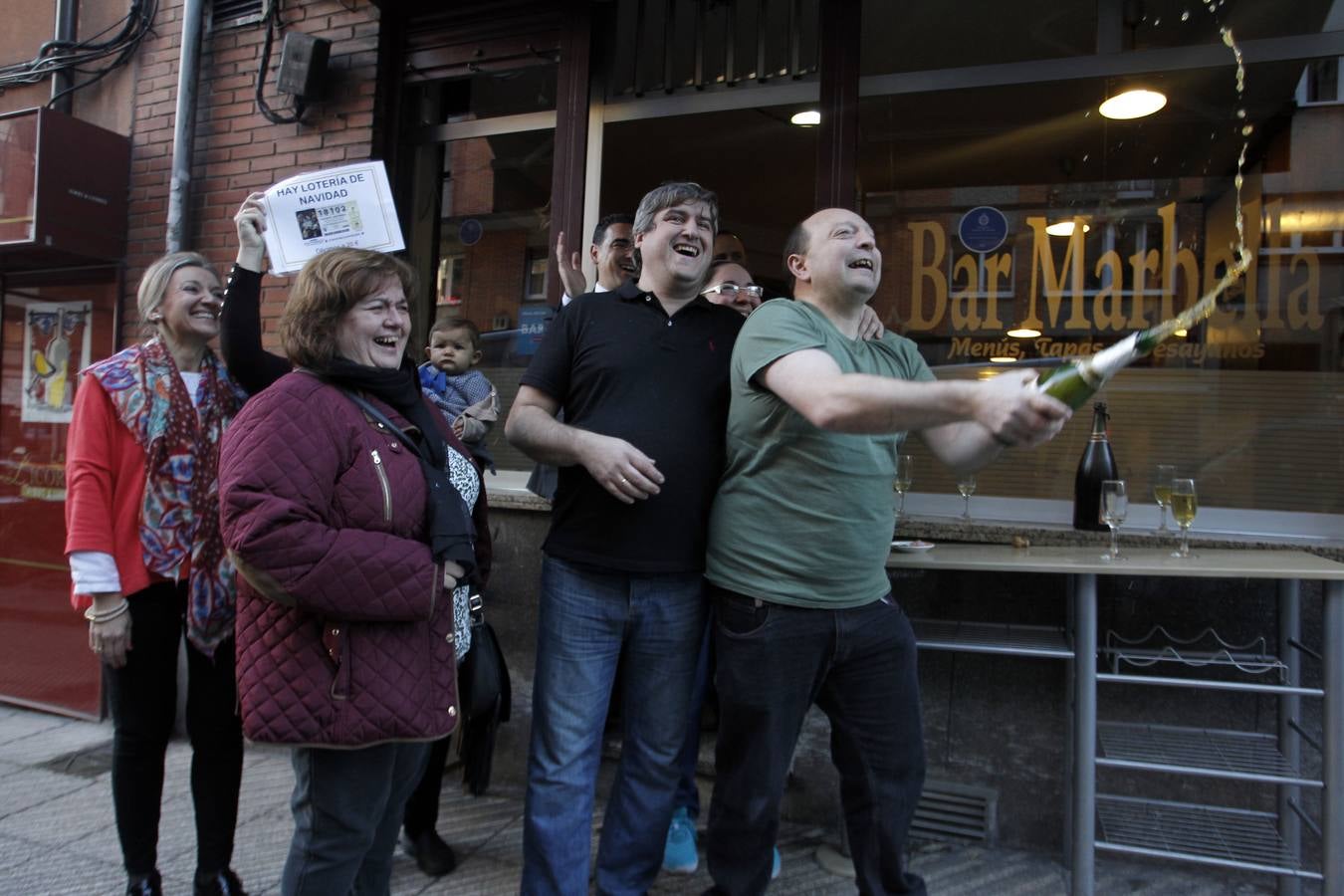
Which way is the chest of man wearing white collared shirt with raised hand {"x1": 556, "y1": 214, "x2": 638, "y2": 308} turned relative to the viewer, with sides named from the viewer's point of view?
facing the viewer and to the right of the viewer

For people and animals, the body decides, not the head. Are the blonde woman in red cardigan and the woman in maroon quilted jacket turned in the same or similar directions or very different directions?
same or similar directions

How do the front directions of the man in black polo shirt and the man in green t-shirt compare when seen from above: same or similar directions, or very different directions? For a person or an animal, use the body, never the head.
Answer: same or similar directions

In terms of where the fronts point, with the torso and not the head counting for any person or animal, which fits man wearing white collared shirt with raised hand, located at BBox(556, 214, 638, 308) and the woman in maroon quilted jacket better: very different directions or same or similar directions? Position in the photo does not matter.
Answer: same or similar directions

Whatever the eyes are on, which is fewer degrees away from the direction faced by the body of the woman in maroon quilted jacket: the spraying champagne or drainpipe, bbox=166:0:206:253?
the spraying champagne

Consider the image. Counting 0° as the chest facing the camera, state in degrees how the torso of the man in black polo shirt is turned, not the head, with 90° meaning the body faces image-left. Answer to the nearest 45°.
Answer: approximately 315°

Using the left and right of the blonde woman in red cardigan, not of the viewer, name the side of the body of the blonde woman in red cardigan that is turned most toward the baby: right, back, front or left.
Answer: left

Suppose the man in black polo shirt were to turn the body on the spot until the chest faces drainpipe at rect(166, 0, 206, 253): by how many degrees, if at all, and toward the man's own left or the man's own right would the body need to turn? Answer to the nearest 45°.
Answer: approximately 180°

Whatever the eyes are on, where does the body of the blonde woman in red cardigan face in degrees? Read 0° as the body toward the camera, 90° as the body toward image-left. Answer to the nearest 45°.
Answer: approximately 315°

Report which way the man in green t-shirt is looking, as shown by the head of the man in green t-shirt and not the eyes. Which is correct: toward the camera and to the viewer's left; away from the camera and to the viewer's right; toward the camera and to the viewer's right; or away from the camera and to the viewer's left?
toward the camera and to the viewer's right

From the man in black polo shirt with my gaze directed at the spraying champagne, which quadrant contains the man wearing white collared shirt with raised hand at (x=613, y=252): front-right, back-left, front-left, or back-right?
back-left

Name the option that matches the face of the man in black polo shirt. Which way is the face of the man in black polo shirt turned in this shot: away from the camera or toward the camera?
toward the camera

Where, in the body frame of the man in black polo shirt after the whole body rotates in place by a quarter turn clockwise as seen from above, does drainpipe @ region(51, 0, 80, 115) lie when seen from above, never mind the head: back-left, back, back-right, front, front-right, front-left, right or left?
right

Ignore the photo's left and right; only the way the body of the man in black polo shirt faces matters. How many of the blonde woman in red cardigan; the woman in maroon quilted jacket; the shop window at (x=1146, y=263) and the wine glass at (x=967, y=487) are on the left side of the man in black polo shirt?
2

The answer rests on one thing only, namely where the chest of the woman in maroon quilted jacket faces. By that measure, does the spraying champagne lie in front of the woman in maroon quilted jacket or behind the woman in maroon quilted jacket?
in front

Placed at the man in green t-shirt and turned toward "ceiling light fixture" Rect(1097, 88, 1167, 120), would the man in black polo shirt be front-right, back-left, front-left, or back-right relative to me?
back-left
